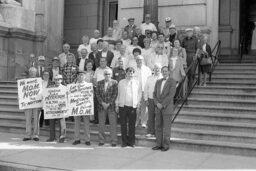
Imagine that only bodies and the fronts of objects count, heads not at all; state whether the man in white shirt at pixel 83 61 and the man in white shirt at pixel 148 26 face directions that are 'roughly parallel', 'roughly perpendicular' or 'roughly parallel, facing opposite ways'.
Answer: roughly parallel

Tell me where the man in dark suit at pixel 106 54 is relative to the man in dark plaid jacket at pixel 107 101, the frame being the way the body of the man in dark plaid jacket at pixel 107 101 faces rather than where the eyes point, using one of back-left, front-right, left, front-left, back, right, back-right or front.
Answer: back

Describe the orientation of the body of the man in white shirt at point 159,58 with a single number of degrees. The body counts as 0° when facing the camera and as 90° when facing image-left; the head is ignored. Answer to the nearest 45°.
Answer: approximately 0°

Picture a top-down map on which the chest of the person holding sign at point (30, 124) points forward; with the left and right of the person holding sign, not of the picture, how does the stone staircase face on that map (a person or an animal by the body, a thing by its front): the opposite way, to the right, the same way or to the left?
the same way

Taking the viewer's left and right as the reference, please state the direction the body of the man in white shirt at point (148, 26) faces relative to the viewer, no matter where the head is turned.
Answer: facing the viewer

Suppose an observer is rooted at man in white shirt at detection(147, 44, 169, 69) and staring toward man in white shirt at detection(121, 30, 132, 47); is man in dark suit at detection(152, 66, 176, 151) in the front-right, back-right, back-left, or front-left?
back-left

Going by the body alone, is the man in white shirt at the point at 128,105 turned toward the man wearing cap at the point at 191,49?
no

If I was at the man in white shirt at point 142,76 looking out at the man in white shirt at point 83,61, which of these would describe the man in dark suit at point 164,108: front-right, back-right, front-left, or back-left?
back-left

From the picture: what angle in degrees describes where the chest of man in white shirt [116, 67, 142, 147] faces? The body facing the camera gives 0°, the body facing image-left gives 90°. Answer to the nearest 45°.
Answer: approximately 0°

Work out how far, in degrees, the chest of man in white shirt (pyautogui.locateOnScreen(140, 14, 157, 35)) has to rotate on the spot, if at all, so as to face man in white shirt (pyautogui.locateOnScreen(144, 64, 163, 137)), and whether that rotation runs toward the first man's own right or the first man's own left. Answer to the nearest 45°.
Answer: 0° — they already face them

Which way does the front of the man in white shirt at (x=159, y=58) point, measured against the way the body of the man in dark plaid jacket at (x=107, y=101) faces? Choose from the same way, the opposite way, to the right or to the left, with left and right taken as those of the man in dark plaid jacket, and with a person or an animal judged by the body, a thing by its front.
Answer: the same way

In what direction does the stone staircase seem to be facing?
toward the camera

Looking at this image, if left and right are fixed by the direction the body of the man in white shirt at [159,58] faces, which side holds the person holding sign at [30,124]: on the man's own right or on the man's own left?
on the man's own right
